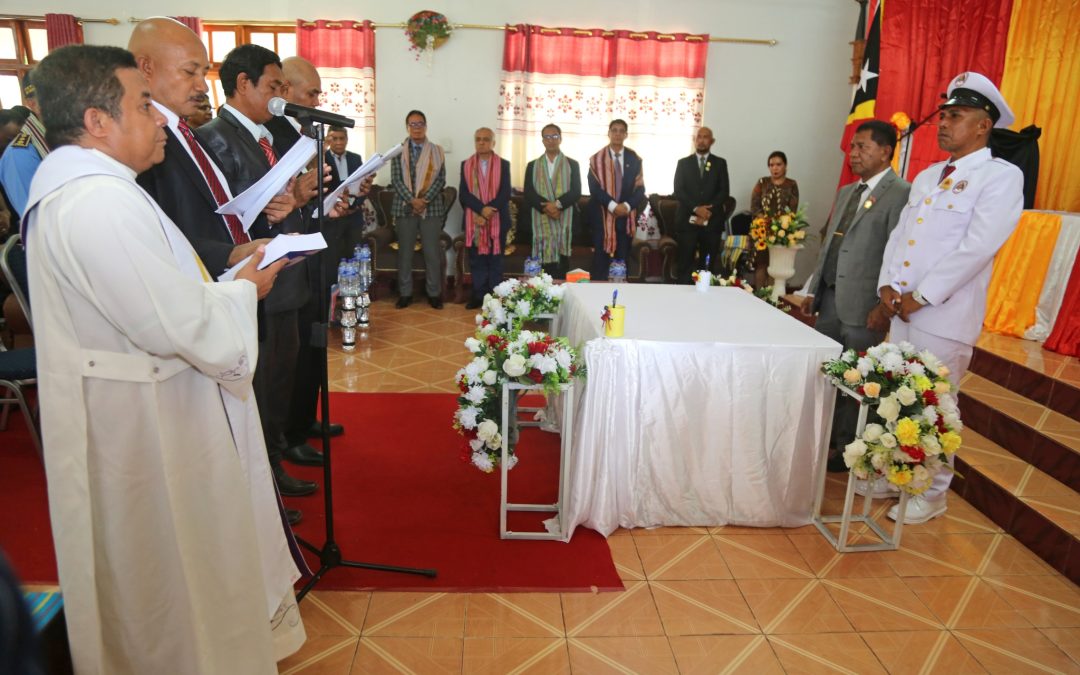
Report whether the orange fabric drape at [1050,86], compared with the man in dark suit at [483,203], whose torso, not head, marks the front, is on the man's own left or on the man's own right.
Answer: on the man's own left

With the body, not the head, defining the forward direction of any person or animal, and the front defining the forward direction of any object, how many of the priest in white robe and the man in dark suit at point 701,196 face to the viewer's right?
1

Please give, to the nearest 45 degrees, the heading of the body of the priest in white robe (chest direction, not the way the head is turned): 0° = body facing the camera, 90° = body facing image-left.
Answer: approximately 270°

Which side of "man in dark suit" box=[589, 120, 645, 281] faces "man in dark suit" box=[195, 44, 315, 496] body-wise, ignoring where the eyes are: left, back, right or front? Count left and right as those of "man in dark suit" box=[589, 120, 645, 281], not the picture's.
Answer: front

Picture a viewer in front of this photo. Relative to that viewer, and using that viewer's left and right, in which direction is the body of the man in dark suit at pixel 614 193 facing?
facing the viewer

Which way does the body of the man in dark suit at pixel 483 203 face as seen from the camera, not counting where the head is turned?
toward the camera

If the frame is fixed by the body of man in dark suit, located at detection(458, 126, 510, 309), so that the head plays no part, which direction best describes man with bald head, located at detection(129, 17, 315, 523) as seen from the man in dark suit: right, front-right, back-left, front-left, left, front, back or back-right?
front

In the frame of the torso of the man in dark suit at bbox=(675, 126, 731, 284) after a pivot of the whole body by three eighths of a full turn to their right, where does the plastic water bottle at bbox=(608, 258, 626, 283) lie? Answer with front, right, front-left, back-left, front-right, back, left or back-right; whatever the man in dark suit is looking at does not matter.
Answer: left

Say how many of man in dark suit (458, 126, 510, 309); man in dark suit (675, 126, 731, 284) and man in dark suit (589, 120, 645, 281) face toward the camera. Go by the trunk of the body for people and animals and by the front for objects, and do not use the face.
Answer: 3

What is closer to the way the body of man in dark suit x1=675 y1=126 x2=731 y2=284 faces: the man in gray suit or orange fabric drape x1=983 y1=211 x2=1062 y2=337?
the man in gray suit

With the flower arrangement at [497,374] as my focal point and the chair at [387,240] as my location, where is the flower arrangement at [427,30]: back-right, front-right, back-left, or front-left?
back-left

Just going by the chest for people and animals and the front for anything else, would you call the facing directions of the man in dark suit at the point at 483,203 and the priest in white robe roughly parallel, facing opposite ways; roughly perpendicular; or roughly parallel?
roughly perpendicular

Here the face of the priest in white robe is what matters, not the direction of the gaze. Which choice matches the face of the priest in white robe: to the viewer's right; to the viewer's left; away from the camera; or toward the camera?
to the viewer's right

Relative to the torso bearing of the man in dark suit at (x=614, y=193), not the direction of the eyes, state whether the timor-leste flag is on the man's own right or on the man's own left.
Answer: on the man's own left

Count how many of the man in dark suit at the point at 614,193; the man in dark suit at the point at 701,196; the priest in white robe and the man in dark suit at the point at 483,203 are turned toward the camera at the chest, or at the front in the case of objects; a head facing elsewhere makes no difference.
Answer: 3

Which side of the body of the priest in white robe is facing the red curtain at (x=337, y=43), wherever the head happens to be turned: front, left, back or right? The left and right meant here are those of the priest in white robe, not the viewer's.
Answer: left

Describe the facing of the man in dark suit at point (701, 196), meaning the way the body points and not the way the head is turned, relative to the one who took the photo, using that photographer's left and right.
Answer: facing the viewer
